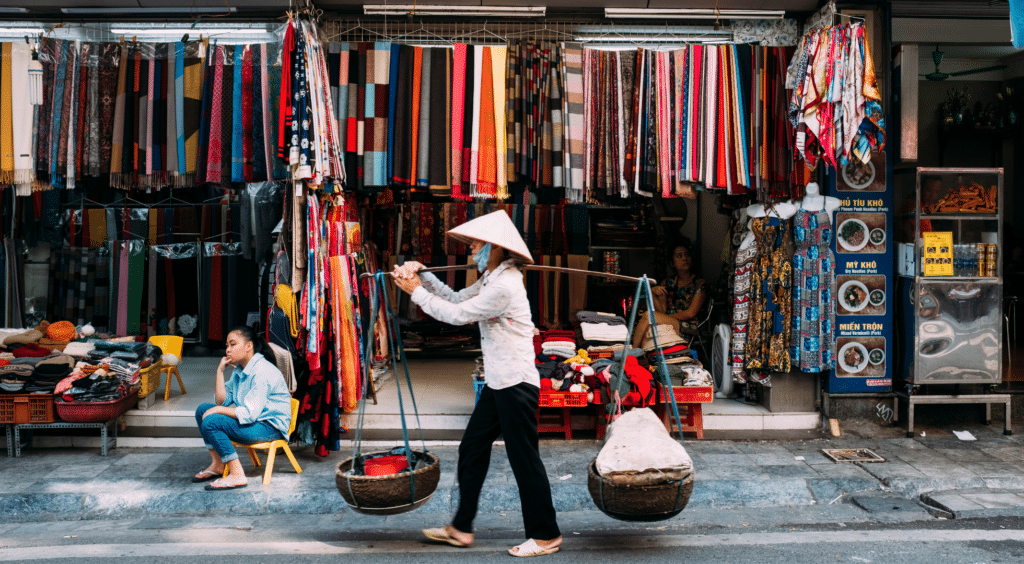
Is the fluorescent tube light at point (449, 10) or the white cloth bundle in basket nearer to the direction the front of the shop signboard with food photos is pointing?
the white cloth bundle in basket

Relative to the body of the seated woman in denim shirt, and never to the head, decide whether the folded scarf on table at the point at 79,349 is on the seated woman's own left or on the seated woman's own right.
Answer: on the seated woman's own right

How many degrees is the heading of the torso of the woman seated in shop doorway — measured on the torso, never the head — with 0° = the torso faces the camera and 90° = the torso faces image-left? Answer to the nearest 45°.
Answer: approximately 45°

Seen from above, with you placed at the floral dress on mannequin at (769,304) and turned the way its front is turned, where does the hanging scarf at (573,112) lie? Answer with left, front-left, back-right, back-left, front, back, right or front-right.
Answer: front-right

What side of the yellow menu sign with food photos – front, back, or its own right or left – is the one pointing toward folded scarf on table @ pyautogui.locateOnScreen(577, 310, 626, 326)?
right

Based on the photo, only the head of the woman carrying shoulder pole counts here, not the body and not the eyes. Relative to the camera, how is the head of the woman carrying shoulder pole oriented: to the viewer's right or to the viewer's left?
to the viewer's left

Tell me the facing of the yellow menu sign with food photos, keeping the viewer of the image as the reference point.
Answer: facing the viewer

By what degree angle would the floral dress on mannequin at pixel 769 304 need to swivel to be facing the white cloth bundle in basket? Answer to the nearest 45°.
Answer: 0° — it already faces it

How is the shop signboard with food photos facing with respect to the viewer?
toward the camera

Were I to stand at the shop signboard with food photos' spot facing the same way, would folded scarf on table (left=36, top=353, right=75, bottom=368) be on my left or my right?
on my right

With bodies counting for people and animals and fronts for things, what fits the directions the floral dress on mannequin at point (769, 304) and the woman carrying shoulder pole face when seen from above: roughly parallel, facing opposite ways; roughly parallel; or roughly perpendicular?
roughly perpendicular

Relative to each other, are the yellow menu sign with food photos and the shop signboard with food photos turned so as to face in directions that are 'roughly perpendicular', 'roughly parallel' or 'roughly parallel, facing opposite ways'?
roughly parallel

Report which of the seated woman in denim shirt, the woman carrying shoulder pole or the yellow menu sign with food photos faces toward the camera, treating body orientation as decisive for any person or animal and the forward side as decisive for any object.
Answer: the yellow menu sign with food photos

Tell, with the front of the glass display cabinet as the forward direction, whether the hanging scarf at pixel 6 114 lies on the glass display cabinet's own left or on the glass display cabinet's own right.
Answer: on the glass display cabinet's own right

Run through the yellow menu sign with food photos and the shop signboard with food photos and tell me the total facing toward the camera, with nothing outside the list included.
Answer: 2
